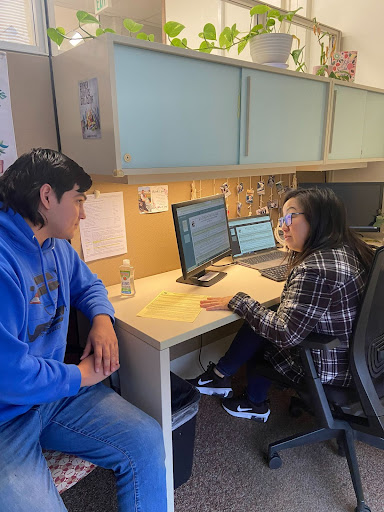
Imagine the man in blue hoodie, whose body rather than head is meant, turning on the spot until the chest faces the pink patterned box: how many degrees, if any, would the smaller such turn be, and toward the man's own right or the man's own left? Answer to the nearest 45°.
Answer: approximately 90° to the man's own left

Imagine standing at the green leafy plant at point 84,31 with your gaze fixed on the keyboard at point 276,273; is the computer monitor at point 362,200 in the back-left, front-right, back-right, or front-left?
front-left

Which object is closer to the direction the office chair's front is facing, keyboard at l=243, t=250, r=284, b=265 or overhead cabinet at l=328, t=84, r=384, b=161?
the keyboard

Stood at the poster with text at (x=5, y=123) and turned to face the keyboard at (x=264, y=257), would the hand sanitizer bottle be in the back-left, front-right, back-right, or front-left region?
front-right

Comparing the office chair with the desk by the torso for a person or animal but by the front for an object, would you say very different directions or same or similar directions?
very different directions

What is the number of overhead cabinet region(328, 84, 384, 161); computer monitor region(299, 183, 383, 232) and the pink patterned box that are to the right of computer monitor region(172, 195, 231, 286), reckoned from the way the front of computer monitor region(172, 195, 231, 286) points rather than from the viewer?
0

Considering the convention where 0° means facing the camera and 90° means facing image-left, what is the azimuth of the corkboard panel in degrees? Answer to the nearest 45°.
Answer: approximately 315°

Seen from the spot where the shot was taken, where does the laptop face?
facing the viewer and to the right of the viewer

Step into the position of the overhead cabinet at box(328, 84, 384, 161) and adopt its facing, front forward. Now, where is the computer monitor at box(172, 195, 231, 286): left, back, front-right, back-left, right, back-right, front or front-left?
right

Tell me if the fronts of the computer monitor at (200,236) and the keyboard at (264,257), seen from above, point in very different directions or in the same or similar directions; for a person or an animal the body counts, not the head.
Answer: same or similar directions

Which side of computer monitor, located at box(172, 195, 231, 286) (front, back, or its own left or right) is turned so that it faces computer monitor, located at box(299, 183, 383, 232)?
left

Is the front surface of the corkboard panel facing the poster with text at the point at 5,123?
no

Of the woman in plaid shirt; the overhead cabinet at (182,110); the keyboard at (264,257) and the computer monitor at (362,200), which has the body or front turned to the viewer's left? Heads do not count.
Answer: the woman in plaid shirt

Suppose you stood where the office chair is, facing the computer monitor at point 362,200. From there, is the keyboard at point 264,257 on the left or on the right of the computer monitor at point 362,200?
left

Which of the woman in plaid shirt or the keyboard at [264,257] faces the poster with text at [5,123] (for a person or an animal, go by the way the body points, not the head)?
the woman in plaid shirt

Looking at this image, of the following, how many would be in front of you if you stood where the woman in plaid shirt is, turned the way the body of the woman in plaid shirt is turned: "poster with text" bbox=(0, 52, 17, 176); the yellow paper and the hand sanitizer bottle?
3

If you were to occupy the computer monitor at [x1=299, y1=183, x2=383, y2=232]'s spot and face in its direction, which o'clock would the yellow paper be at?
The yellow paper is roughly at 1 o'clock from the computer monitor.

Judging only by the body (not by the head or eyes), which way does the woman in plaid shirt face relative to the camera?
to the viewer's left

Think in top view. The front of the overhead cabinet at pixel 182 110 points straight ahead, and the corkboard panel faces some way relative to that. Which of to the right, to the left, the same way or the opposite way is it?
the same way
